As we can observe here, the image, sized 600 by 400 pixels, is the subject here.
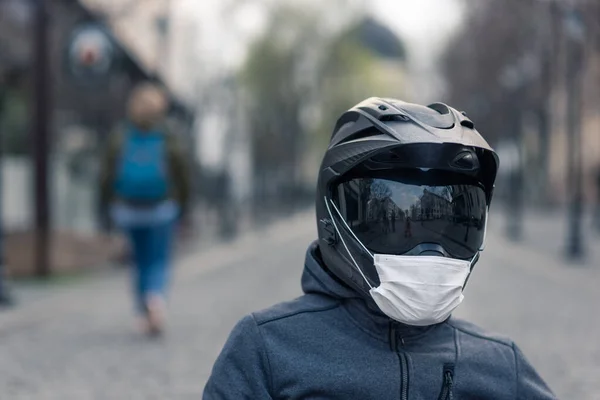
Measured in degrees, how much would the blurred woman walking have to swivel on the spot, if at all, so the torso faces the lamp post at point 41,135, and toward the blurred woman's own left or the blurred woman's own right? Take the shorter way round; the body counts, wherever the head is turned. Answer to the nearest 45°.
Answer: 0° — they already face it

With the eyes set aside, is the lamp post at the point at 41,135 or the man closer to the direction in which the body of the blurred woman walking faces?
the lamp post

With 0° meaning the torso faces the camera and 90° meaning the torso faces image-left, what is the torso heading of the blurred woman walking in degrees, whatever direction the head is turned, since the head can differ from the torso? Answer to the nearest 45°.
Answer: approximately 180°

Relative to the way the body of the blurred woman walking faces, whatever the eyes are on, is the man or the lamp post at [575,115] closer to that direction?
the lamp post

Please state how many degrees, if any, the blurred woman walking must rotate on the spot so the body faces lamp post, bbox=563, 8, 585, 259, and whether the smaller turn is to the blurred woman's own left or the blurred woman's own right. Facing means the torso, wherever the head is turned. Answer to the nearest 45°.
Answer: approximately 45° to the blurred woman's own right

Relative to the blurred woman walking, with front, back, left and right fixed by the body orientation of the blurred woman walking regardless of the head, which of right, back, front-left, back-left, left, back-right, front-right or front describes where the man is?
back
